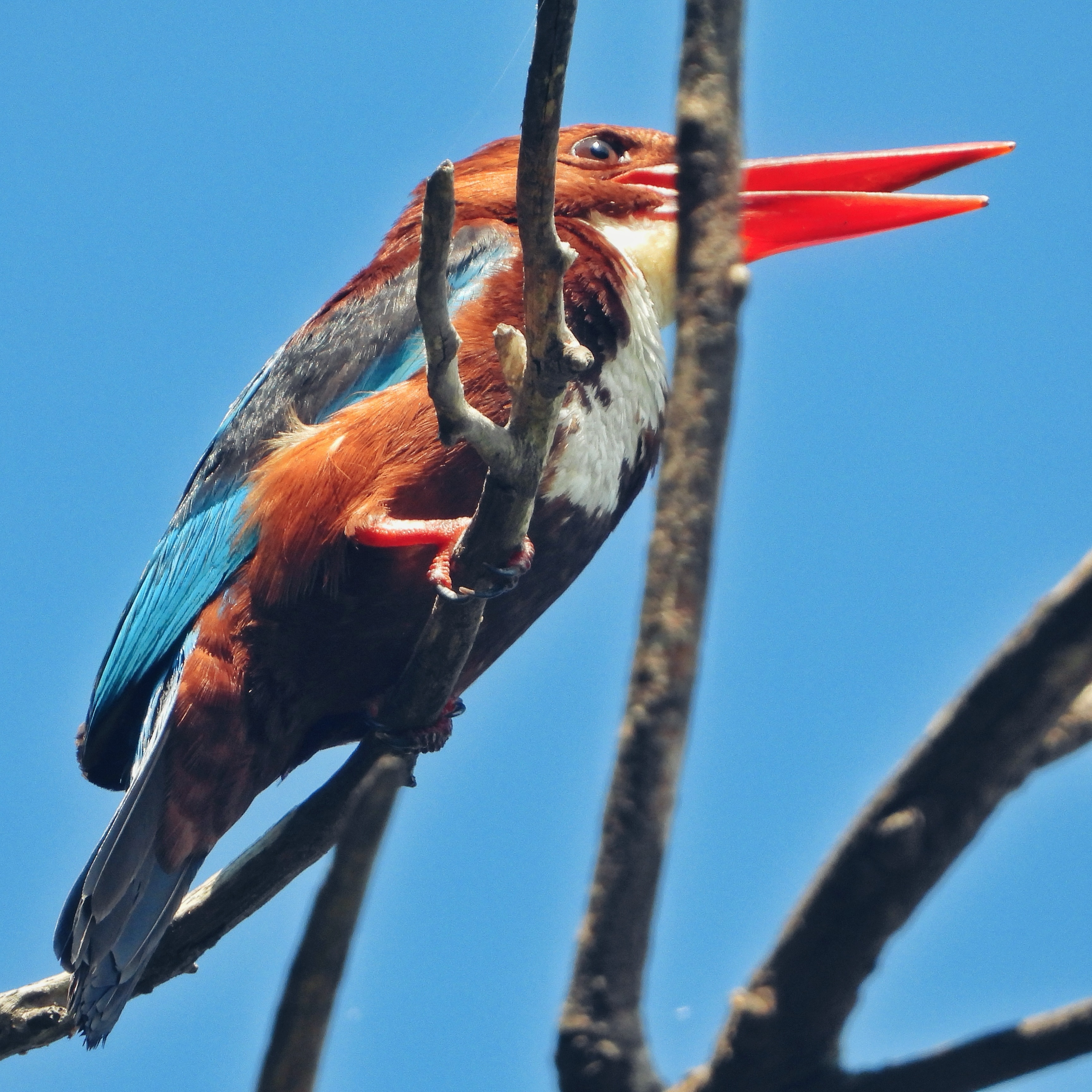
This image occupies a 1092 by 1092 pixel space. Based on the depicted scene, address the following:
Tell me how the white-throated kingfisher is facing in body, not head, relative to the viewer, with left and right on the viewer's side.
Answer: facing to the right of the viewer
